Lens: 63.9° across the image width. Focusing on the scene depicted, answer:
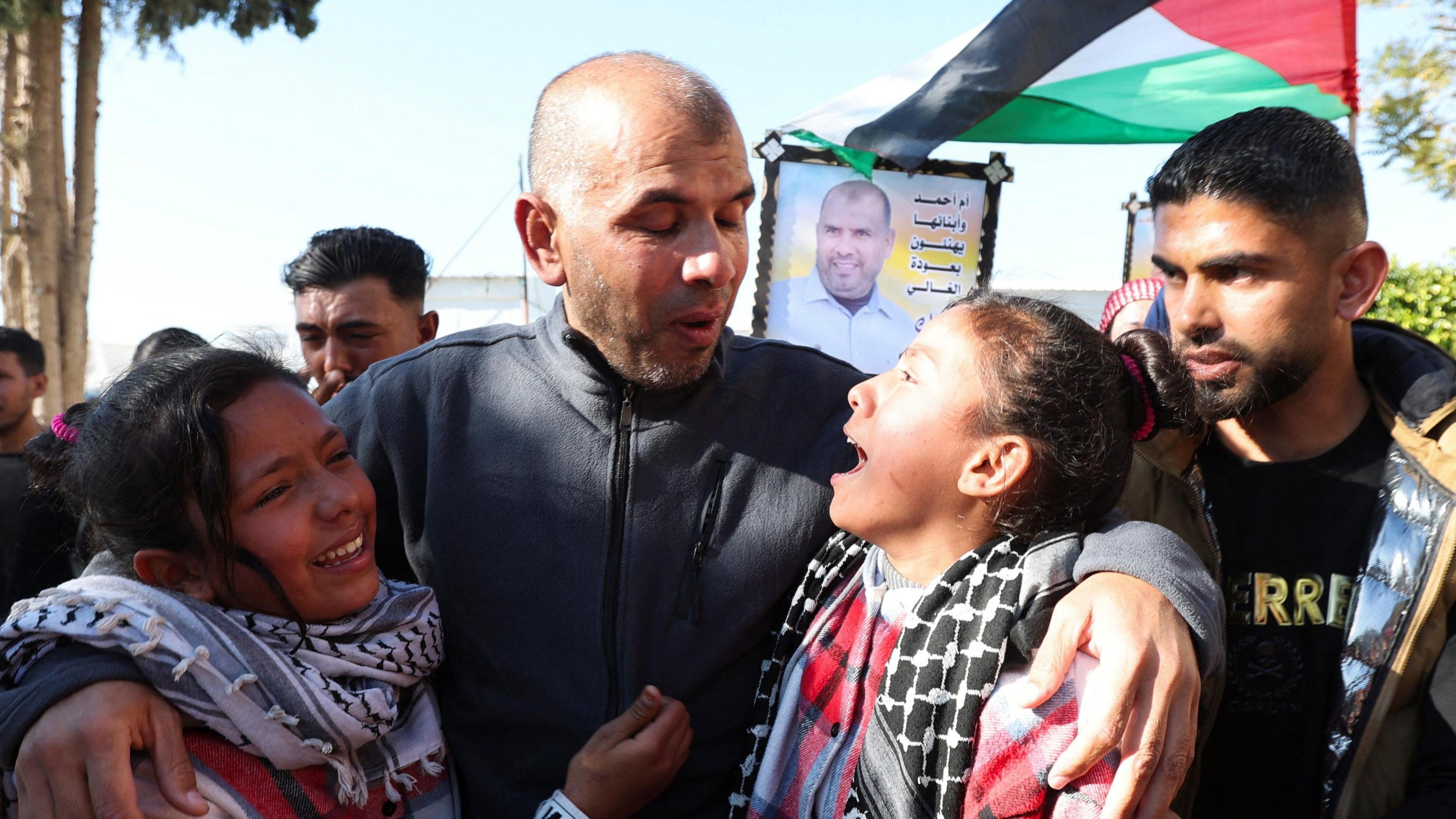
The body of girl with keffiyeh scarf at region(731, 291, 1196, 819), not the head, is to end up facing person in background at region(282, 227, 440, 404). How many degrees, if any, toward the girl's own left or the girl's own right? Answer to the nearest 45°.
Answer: approximately 90° to the girl's own right

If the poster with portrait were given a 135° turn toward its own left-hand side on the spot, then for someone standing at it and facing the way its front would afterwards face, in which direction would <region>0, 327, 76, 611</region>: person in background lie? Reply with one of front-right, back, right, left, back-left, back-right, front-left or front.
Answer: back

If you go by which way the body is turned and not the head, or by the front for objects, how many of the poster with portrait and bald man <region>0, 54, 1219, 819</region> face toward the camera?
2

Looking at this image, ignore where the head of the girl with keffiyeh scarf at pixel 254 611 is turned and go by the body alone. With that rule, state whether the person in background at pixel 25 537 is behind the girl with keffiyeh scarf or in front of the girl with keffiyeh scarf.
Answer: behind

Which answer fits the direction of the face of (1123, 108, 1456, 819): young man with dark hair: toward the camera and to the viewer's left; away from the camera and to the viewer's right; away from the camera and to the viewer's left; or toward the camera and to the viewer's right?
toward the camera and to the viewer's left

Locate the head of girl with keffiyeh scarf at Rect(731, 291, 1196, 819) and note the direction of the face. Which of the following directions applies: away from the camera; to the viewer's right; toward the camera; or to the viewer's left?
to the viewer's left

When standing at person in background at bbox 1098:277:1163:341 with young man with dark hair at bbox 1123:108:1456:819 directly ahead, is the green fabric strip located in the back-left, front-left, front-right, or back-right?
back-right

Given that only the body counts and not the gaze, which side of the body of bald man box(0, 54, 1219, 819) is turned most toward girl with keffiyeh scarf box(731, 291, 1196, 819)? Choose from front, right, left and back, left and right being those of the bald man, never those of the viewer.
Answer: left

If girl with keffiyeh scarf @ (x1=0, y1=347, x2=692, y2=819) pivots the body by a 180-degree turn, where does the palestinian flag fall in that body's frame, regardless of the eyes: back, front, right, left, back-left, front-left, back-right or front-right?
right
